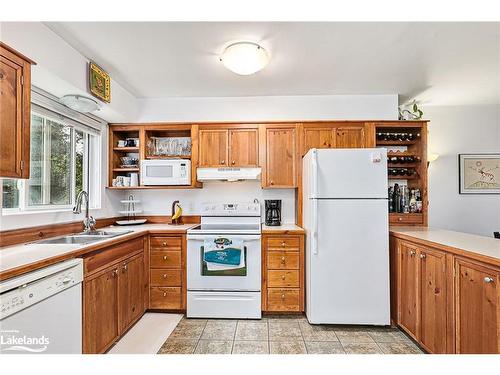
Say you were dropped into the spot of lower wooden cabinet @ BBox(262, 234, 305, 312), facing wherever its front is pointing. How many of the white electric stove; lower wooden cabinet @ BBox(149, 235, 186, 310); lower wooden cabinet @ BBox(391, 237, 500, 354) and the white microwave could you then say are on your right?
3

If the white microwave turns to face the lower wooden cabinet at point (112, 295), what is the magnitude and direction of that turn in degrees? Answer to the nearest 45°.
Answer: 0° — it already faces it

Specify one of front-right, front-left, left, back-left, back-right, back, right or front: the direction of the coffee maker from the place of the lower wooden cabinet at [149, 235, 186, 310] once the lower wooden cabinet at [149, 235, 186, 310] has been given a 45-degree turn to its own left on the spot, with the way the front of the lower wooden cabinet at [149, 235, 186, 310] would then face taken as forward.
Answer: front-left

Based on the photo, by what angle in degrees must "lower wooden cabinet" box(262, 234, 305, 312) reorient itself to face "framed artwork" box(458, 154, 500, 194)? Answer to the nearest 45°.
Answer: approximately 135° to its left

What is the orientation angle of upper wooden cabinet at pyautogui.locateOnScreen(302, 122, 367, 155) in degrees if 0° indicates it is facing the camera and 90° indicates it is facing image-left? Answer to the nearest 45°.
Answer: approximately 0°

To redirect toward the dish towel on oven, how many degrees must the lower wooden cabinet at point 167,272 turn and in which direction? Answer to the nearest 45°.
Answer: approximately 45° to its left

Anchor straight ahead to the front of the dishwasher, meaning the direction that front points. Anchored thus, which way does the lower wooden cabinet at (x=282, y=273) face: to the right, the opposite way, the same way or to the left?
to the right

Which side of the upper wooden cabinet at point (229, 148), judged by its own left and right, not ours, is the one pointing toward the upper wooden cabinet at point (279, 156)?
left
